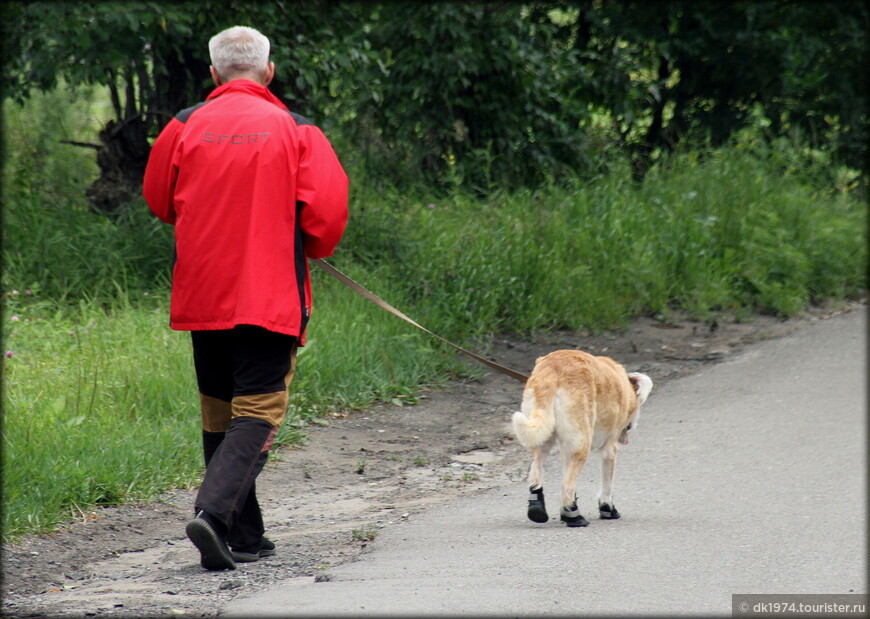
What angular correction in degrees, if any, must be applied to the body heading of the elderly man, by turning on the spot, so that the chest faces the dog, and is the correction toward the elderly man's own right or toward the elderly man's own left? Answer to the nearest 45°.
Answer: approximately 90° to the elderly man's own right

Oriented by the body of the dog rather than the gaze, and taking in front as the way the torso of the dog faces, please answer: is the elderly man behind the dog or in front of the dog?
behind

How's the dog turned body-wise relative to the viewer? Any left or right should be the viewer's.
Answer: facing away from the viewer and to the right of the viewer

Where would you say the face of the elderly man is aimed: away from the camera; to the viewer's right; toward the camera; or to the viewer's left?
away from the camera

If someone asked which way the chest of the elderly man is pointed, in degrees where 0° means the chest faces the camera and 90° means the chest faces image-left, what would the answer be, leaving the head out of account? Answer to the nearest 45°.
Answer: approximately 180°
